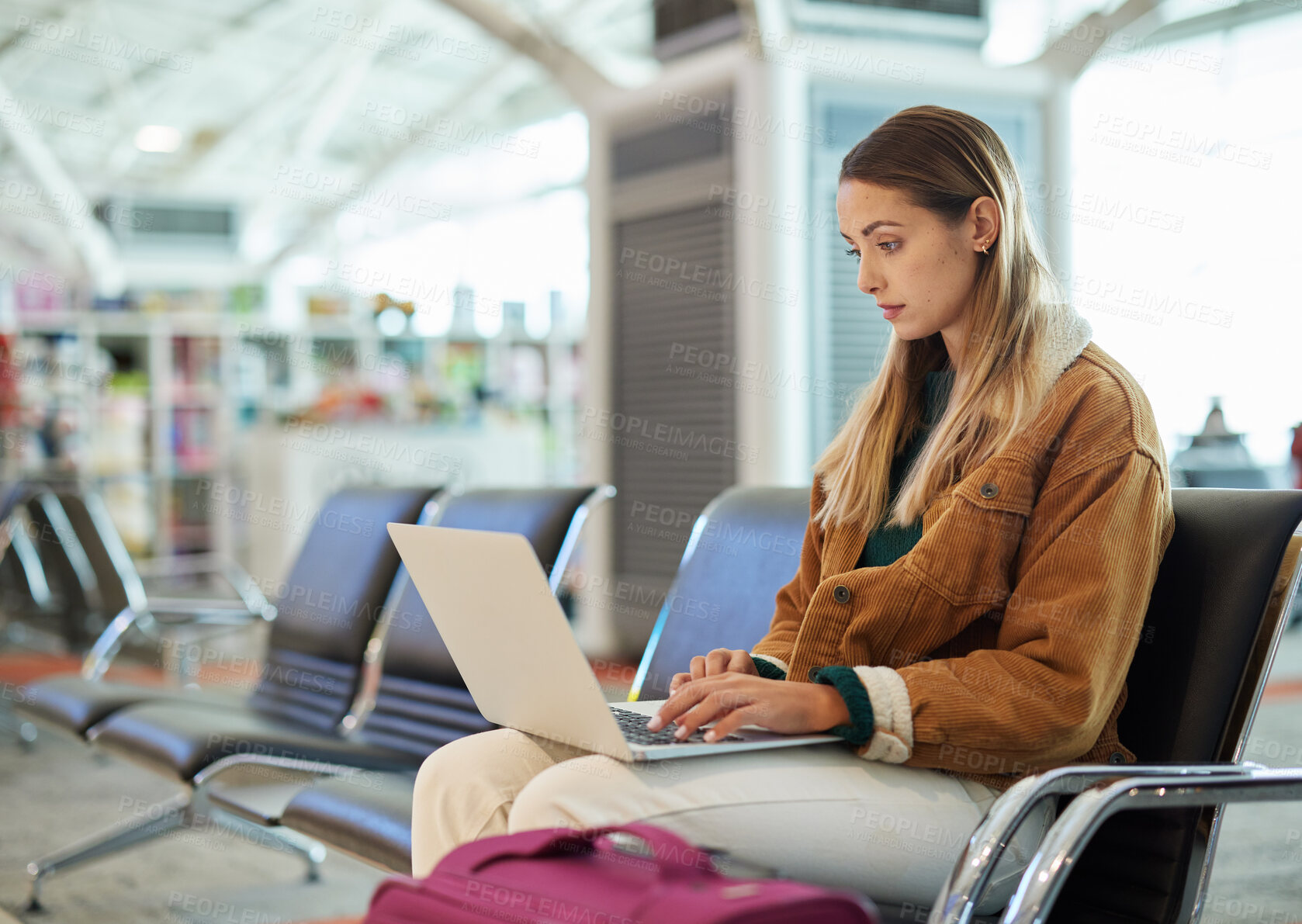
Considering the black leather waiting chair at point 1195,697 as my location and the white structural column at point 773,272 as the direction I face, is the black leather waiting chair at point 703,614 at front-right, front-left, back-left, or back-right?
front-left

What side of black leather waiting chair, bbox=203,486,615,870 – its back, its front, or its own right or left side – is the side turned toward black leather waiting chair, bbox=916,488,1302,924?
left

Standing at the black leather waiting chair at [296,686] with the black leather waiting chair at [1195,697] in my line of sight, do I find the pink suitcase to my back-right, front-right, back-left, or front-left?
front-right

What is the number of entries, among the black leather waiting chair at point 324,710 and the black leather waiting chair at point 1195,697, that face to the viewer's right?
0

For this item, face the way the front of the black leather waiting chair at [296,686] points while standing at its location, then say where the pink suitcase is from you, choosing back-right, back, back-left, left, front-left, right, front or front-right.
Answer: front-left

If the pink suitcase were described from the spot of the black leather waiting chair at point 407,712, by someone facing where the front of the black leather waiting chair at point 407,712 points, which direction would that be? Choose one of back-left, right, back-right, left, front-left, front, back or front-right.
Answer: front-left

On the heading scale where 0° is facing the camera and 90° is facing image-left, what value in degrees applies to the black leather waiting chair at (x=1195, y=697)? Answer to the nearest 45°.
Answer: approximately 45°

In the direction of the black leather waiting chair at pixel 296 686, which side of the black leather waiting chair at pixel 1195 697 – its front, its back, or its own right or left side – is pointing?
right

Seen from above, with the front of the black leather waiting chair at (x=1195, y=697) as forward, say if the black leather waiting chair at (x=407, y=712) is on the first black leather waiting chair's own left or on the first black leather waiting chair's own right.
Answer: on the first black leather waiting chair's own right

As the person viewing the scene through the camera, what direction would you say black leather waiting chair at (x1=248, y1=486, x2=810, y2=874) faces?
facing the viewer and to the left of the viewer
